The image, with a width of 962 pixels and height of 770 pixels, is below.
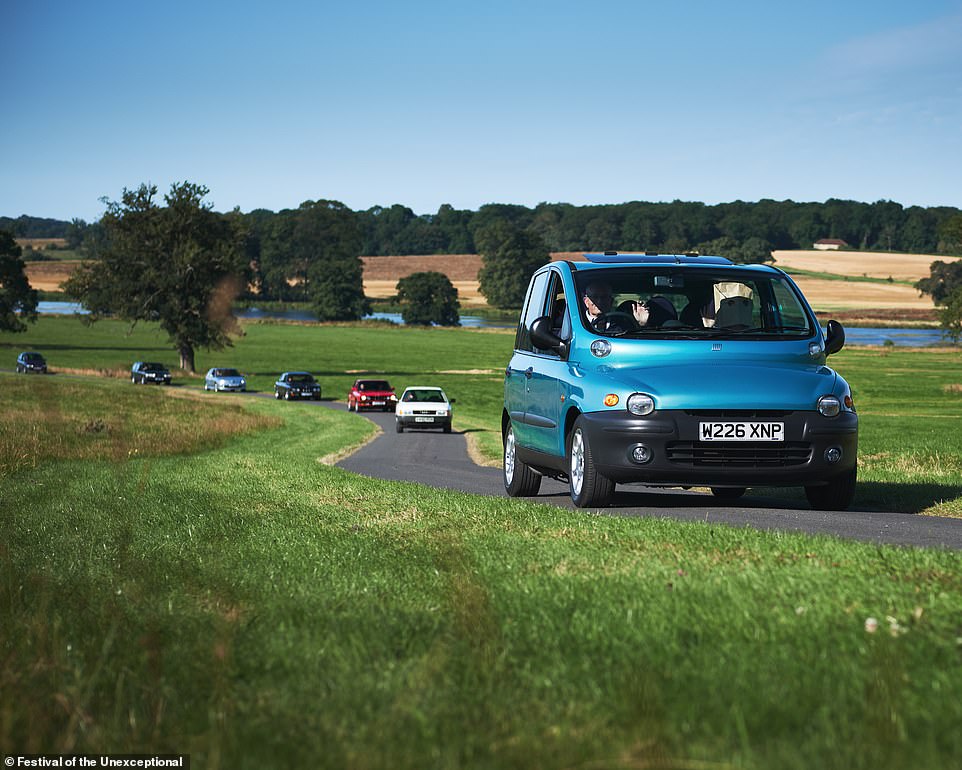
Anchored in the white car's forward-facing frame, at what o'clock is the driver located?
The driver is roughly at 12 o'clock from the white car.

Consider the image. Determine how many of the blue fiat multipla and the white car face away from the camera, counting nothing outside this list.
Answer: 0

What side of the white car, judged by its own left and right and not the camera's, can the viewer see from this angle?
front

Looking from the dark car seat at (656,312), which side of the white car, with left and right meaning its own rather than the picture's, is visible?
front

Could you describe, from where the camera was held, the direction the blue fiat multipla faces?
facing the viewer and to the right of the viewer

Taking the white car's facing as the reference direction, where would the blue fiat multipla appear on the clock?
The blue fiat multipla is roughly at 12 o'clock from the white car.

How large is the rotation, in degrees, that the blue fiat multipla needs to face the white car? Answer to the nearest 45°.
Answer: approximately 135° to its left
